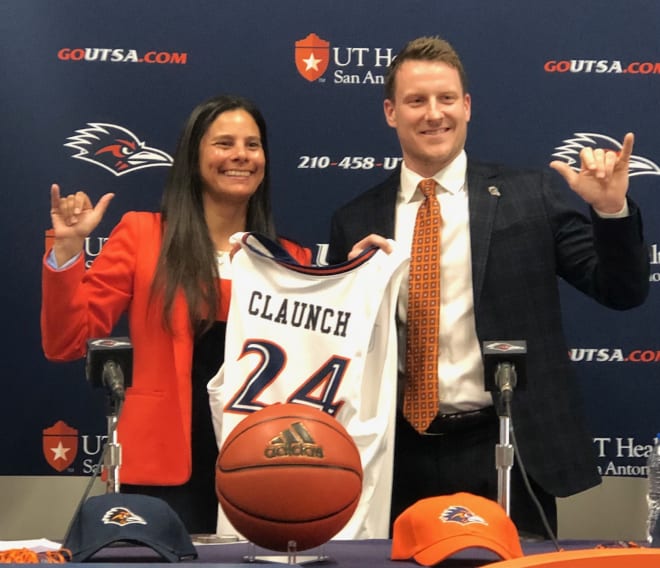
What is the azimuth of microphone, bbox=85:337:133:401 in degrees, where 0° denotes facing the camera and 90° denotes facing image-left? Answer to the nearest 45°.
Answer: approximately 180°

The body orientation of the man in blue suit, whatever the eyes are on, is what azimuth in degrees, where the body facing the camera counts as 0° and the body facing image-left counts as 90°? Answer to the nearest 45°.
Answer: approximately 0°

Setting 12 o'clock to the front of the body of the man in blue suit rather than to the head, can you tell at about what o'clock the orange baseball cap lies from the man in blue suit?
The orange baseball cap is roughly at 12 o'clock from the man in blue suit.

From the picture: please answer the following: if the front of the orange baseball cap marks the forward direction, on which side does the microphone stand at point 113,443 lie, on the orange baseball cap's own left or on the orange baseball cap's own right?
on the orange baseball cap's own right

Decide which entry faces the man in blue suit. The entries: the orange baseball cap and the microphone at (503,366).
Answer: the microphone

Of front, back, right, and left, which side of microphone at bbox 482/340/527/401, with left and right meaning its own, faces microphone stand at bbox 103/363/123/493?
left

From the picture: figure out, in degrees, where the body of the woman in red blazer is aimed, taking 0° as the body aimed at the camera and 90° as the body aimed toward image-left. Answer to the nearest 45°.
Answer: approximately 315°

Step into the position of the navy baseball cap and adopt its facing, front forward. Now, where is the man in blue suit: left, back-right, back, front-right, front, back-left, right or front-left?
back-left

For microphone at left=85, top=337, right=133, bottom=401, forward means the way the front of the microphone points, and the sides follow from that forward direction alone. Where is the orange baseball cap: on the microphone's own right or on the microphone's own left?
on the microphone's own right

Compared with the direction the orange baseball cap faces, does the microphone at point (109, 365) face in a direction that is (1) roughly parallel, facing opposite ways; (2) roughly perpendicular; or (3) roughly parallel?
roughly parallel, facing opposite ways

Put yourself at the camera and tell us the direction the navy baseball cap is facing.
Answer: facing the viewer

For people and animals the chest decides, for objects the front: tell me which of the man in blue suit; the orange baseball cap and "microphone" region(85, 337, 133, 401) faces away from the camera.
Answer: the microphone

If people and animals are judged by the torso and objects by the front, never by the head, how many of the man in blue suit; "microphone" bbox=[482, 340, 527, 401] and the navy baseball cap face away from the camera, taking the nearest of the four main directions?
1

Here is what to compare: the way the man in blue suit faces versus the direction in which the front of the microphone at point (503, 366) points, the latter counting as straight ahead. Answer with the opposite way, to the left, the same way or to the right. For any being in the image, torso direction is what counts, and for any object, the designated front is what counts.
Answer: the opposite way
